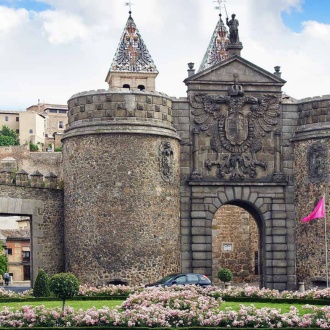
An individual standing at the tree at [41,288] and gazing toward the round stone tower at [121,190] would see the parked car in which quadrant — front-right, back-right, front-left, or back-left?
front-right

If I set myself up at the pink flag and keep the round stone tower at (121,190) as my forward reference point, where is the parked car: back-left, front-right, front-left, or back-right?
front-left

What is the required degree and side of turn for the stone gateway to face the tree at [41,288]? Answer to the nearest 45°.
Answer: approximately 45° to its right

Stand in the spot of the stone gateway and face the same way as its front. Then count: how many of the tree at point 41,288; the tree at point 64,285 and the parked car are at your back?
0

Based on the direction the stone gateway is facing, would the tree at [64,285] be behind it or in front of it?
in front

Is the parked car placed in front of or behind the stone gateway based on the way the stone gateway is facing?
in front

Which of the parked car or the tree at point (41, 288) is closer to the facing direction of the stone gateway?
the parked car

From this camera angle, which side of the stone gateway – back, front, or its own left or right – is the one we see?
front
